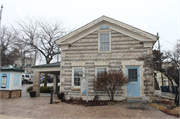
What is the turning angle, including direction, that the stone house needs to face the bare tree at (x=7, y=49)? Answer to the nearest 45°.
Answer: approximately 135° to its right

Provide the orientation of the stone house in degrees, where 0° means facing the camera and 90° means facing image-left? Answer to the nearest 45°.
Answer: approximately 0°

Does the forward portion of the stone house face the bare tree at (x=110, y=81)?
yes

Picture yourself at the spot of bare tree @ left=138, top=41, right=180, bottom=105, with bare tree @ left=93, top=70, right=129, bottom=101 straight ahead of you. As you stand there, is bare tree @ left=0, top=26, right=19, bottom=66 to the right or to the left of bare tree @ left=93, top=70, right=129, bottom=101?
right
